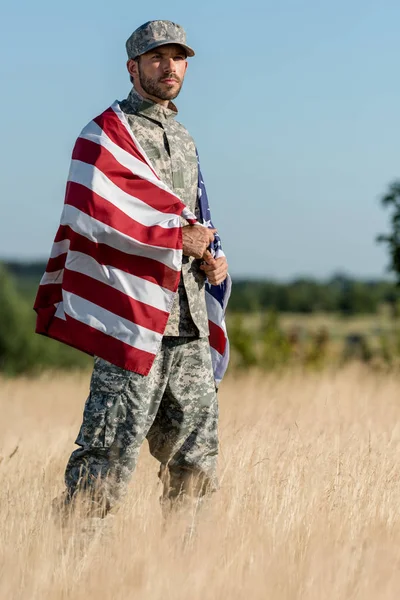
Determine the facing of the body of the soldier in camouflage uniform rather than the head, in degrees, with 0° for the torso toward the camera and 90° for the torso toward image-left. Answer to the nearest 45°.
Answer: approximately 315°

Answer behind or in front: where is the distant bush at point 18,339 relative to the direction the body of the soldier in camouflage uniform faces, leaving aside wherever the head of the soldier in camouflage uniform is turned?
behind
